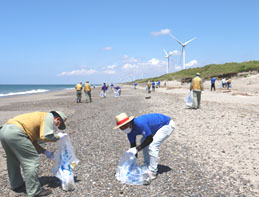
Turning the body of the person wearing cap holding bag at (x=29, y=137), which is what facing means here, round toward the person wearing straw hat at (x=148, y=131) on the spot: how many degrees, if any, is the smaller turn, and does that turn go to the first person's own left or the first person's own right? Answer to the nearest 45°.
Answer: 0° — they already face them

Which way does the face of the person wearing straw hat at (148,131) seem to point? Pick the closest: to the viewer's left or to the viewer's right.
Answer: to the viewer's left

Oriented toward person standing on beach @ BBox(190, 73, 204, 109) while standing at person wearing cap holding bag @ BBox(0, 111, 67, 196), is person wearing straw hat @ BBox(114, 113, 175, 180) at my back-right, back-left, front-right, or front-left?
front-right

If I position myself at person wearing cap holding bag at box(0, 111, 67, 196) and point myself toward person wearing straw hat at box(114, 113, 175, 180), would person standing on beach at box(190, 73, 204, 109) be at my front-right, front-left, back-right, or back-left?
front-left

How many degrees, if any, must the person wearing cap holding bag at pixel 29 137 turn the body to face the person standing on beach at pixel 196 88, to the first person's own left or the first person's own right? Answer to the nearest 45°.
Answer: approximately 45° to the first person's own left

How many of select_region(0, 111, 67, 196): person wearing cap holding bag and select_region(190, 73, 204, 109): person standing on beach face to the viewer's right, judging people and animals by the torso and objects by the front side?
1

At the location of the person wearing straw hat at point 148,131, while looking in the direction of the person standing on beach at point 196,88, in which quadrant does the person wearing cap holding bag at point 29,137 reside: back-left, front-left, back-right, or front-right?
back-left

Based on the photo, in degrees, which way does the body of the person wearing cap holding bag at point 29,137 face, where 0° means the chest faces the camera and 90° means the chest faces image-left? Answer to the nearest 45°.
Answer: approximately 270°
